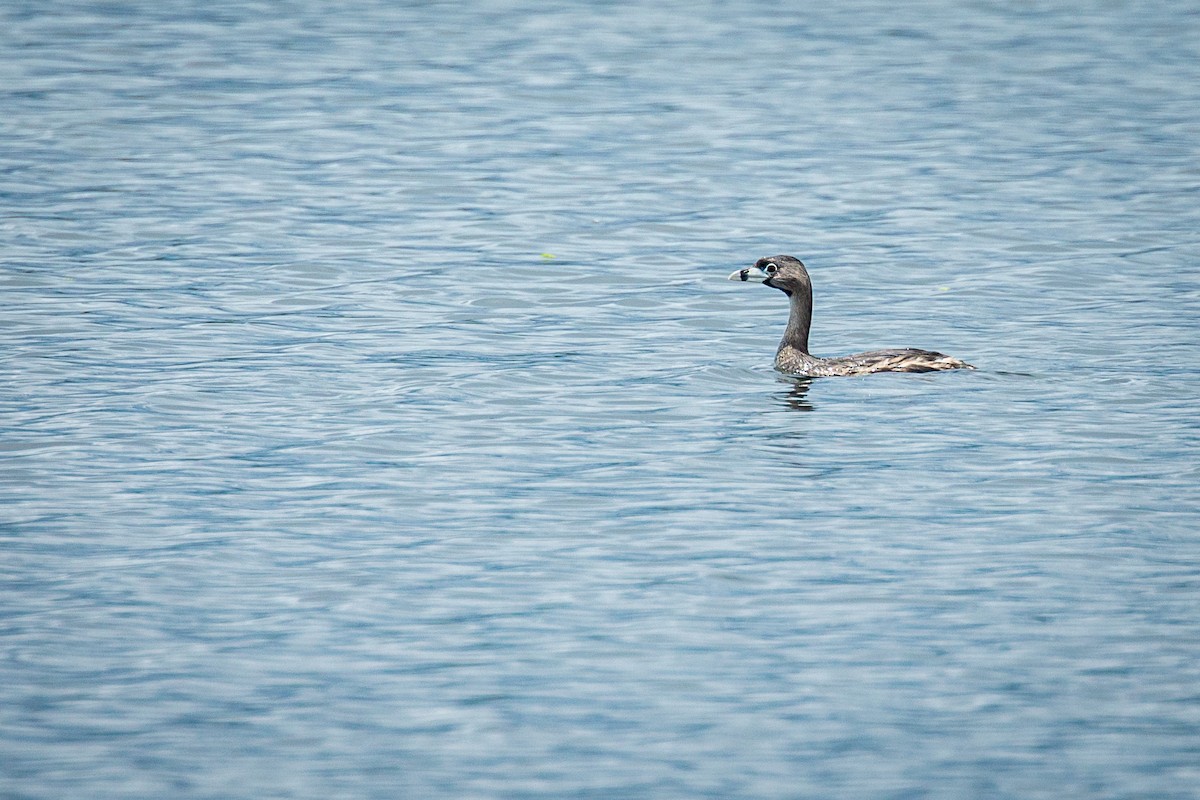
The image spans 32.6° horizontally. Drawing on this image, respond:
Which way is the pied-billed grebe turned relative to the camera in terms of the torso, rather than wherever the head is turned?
to the viewer's left
